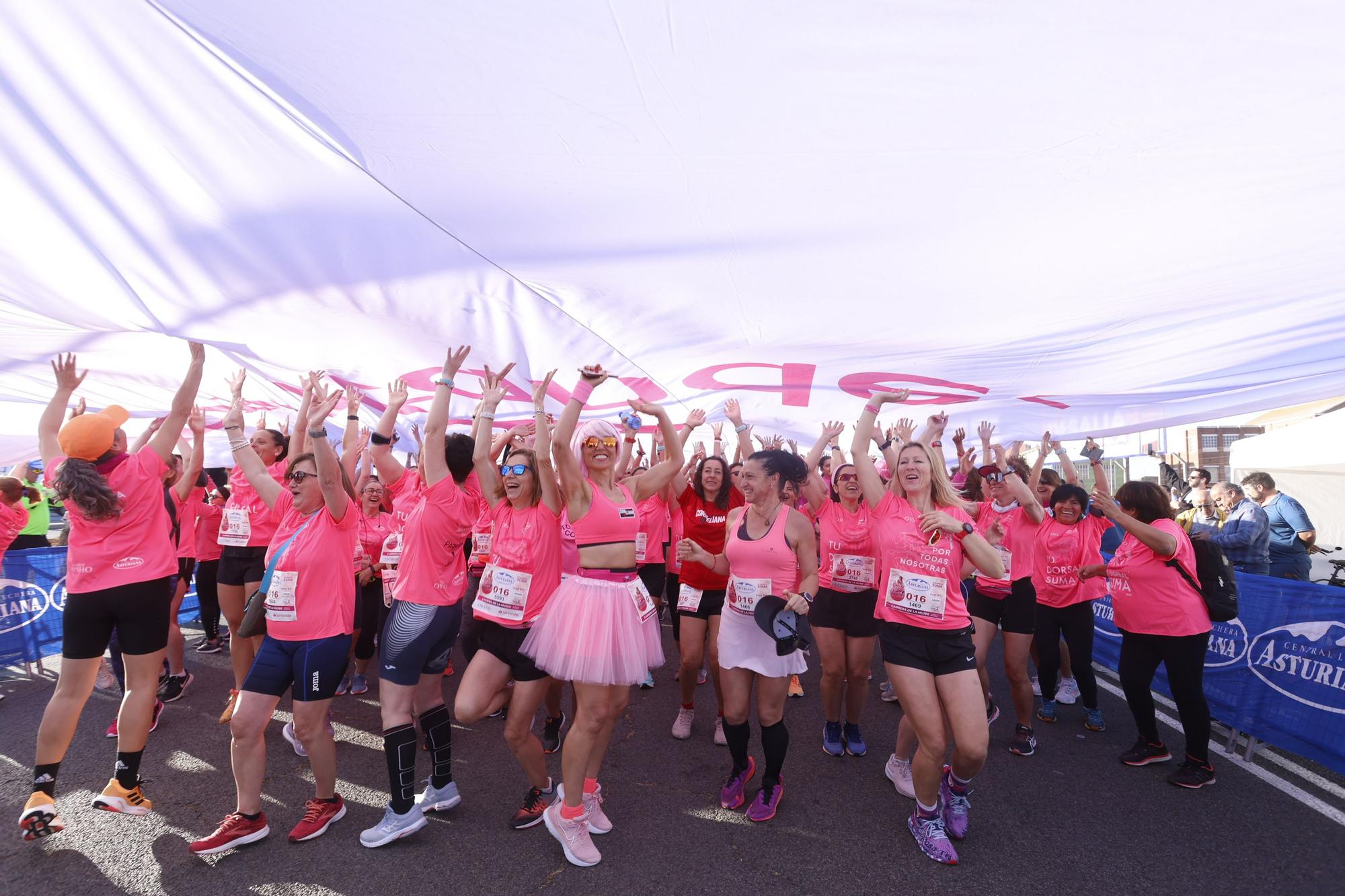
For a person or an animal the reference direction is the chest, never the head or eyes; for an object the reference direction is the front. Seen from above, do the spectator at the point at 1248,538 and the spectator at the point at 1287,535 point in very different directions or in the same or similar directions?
same or similar directions

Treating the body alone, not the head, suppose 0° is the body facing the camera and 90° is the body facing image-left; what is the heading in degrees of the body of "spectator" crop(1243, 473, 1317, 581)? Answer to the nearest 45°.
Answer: approximately 90°

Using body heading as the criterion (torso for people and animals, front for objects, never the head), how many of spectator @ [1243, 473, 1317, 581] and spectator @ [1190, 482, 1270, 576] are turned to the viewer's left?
2

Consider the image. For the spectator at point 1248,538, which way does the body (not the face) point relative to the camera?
to the viewer's left

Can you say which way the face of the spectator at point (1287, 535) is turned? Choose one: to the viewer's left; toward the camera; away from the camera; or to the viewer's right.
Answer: to the viewer's left

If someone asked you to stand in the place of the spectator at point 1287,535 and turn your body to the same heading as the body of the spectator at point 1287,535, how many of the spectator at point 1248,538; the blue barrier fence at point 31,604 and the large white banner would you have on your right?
0

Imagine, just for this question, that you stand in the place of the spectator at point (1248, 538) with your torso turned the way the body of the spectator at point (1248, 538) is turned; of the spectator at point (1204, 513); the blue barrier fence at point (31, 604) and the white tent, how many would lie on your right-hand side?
2

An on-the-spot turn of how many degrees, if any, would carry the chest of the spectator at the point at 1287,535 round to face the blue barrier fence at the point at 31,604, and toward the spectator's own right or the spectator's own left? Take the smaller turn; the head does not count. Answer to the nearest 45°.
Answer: approximately 45° to the spectator's own left
